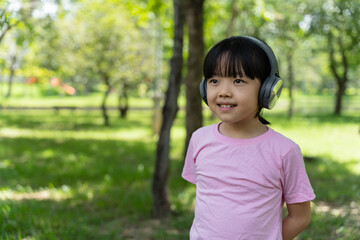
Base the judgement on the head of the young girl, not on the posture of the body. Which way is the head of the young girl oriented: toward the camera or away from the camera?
toward the camera

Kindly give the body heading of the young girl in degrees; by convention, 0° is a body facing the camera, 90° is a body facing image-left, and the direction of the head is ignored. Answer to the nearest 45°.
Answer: approximately 45°
